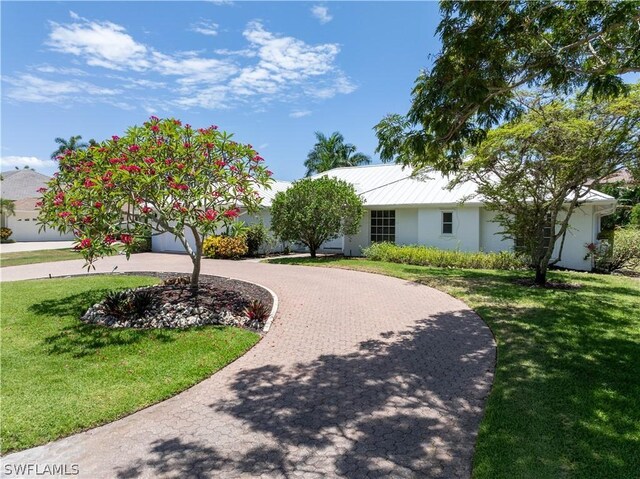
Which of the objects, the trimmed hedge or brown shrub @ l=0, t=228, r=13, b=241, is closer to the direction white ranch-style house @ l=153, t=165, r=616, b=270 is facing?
the trimmed hedge

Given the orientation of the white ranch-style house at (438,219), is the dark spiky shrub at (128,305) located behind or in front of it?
in front

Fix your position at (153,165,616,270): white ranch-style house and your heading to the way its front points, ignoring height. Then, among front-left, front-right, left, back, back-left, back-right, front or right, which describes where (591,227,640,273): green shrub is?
left

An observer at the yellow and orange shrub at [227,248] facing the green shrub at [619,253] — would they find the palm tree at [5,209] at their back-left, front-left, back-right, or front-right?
back-left

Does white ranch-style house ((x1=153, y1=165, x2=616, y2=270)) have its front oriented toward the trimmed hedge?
yes

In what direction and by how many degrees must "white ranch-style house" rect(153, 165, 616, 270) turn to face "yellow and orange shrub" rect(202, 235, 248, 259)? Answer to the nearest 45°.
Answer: approximately 90° to its right

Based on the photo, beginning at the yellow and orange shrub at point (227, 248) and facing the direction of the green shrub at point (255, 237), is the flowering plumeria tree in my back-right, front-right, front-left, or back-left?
back-right

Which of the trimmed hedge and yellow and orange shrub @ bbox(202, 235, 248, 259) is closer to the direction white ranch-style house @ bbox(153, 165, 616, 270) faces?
the trimmed hedge

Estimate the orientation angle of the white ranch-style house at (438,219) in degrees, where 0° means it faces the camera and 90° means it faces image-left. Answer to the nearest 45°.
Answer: approximately 0°

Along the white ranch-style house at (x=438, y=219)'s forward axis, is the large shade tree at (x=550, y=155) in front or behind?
in front

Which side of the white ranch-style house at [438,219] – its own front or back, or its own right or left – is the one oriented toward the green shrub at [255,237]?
right
